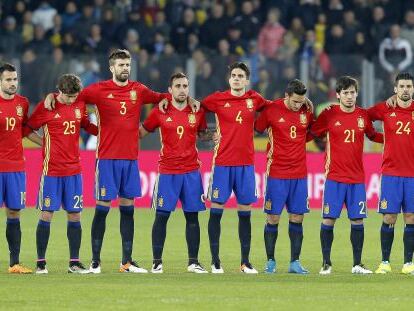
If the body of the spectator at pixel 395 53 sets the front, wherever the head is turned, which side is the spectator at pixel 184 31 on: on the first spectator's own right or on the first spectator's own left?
on the first spectator's own right

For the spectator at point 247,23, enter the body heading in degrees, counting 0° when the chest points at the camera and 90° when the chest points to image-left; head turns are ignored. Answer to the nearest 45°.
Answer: approximately 0°

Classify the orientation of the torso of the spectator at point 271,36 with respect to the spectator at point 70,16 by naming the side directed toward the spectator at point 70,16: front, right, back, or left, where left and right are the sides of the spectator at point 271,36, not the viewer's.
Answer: right

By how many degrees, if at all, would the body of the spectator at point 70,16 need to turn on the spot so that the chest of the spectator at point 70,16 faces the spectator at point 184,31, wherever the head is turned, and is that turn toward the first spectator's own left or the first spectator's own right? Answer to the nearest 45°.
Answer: approximately 90° to the first spectator's own left

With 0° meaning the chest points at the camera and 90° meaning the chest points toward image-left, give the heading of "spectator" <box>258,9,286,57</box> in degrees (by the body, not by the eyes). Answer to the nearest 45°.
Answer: approximately 0°

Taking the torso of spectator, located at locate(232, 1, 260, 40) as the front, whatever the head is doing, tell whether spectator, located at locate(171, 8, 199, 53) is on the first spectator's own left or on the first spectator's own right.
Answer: on the first spectator's own right
